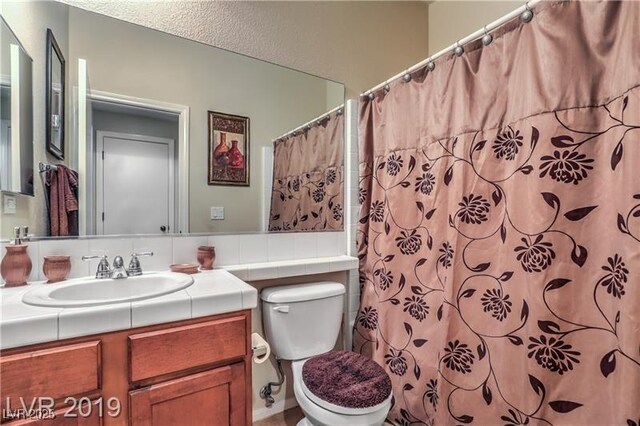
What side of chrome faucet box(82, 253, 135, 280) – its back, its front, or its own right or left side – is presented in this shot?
front

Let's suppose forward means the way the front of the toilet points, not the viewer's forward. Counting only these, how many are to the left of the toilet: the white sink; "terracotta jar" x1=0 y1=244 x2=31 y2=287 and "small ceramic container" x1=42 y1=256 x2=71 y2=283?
0

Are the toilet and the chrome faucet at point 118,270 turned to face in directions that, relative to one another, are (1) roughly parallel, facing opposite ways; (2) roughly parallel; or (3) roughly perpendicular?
roughly parallel

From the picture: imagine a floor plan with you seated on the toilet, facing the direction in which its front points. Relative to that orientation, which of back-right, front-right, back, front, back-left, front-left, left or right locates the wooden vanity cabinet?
right

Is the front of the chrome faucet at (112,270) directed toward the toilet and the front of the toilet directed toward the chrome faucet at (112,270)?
no

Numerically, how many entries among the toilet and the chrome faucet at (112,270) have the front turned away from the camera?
0

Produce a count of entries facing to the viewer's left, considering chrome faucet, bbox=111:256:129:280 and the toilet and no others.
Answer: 0

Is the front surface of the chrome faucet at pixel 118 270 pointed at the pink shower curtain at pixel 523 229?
no

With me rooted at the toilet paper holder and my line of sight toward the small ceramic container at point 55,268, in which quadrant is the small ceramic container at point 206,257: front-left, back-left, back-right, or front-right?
front-right

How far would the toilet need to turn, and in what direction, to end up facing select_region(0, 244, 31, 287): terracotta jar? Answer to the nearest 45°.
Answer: approximately 135° to its right

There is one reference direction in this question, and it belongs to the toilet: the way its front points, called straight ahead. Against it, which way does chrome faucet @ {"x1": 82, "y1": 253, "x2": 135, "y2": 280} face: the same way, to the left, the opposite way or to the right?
the same way

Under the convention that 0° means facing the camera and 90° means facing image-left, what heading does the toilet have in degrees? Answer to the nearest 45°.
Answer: approximately 315°

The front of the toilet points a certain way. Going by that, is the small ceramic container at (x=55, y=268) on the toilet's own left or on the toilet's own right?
on the toilet's own right

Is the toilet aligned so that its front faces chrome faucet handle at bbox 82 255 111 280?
no

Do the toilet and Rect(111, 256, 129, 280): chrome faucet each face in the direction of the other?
no

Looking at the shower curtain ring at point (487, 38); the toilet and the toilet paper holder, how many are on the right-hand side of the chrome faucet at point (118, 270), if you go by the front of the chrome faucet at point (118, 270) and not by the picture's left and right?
0

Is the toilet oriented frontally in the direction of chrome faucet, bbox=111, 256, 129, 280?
no
